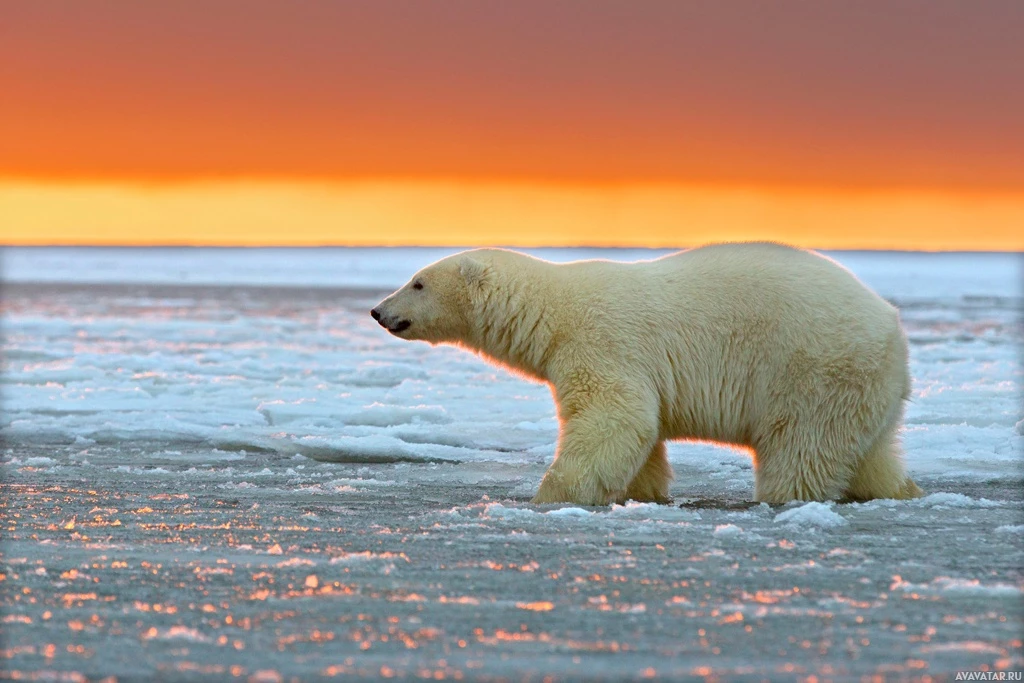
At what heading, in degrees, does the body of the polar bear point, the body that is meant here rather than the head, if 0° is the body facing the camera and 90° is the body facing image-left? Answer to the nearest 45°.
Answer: approximately 90°
